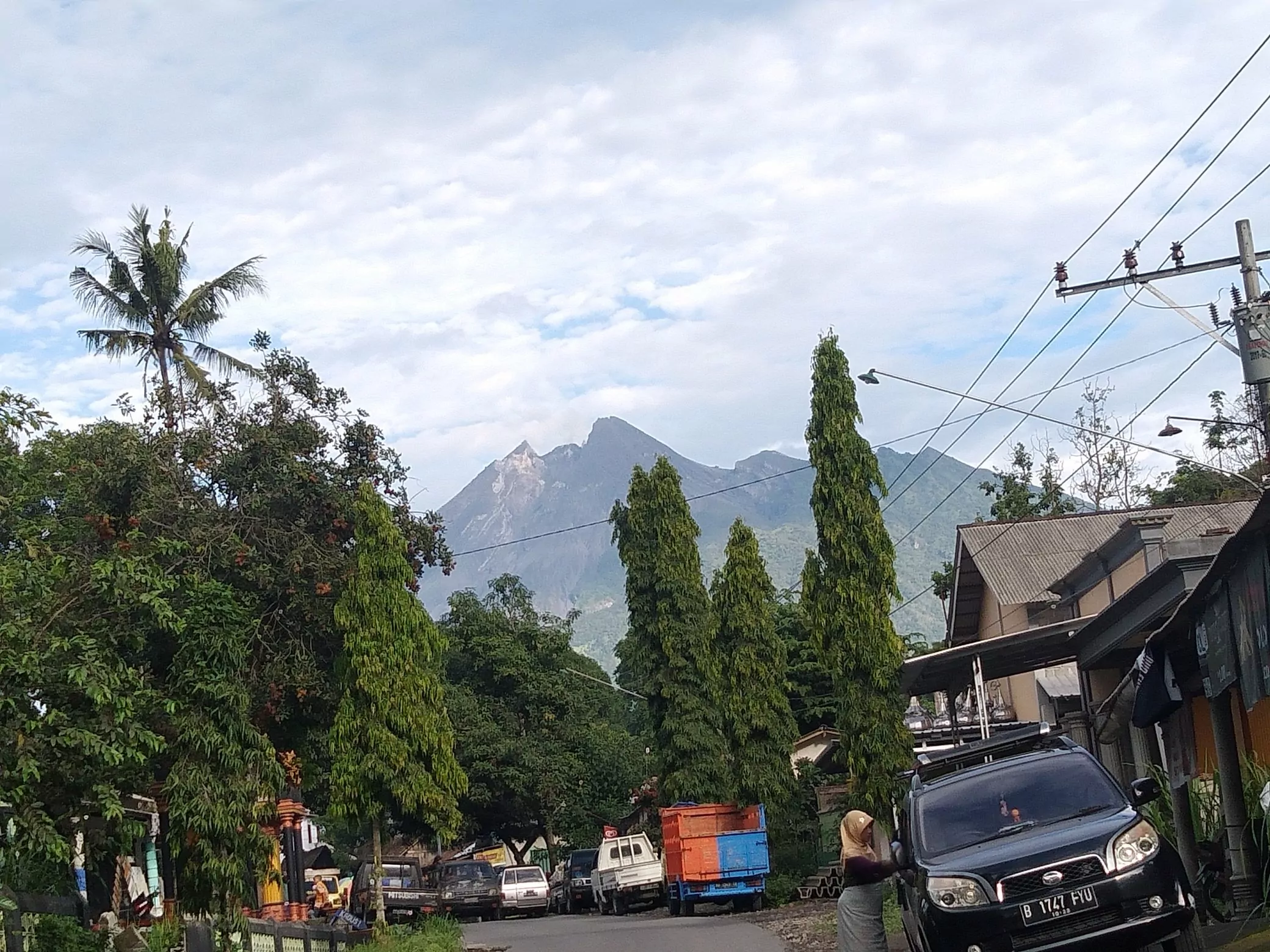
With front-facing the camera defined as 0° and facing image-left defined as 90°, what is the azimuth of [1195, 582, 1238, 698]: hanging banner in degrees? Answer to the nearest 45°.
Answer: approximately 45°

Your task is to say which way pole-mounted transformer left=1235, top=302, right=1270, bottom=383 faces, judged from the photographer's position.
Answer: facing the viewer

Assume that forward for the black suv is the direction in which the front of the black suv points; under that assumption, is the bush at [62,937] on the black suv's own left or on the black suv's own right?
on the black suv's own right

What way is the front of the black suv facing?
toward the camera
